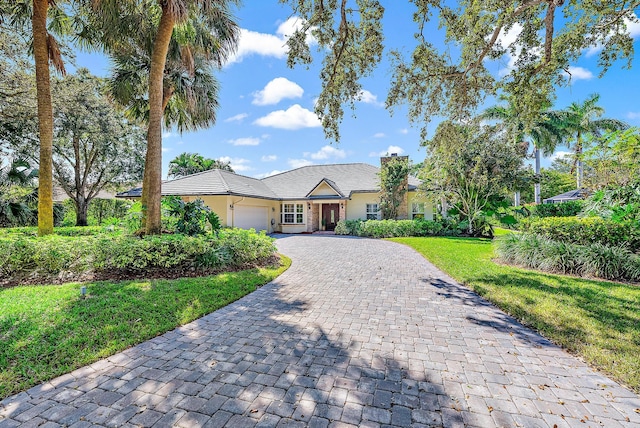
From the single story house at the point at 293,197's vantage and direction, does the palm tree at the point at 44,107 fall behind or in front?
in front

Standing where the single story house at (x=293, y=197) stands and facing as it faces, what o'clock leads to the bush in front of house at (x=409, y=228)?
The bush in front of house is roughly at 10 o'clock from the single story house.

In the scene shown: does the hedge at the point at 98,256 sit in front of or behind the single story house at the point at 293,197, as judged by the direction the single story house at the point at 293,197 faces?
in front

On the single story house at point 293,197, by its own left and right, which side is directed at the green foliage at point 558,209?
left

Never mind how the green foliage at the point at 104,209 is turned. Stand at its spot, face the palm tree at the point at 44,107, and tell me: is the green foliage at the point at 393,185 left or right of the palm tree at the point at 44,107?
left

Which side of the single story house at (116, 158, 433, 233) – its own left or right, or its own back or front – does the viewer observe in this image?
front

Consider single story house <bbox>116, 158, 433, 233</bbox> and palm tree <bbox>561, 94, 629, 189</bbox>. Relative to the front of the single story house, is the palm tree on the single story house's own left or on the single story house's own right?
on the single story house's own left

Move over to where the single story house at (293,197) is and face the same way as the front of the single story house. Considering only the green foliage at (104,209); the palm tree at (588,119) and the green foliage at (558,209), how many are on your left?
2

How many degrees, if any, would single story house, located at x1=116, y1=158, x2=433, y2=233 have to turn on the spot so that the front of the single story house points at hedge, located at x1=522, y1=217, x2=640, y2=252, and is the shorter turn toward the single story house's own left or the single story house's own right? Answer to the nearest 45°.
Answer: approximately 45° to the single story house's own left
